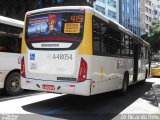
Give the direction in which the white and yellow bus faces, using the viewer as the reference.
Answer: facing away from the viewer and to the right of the viewer
